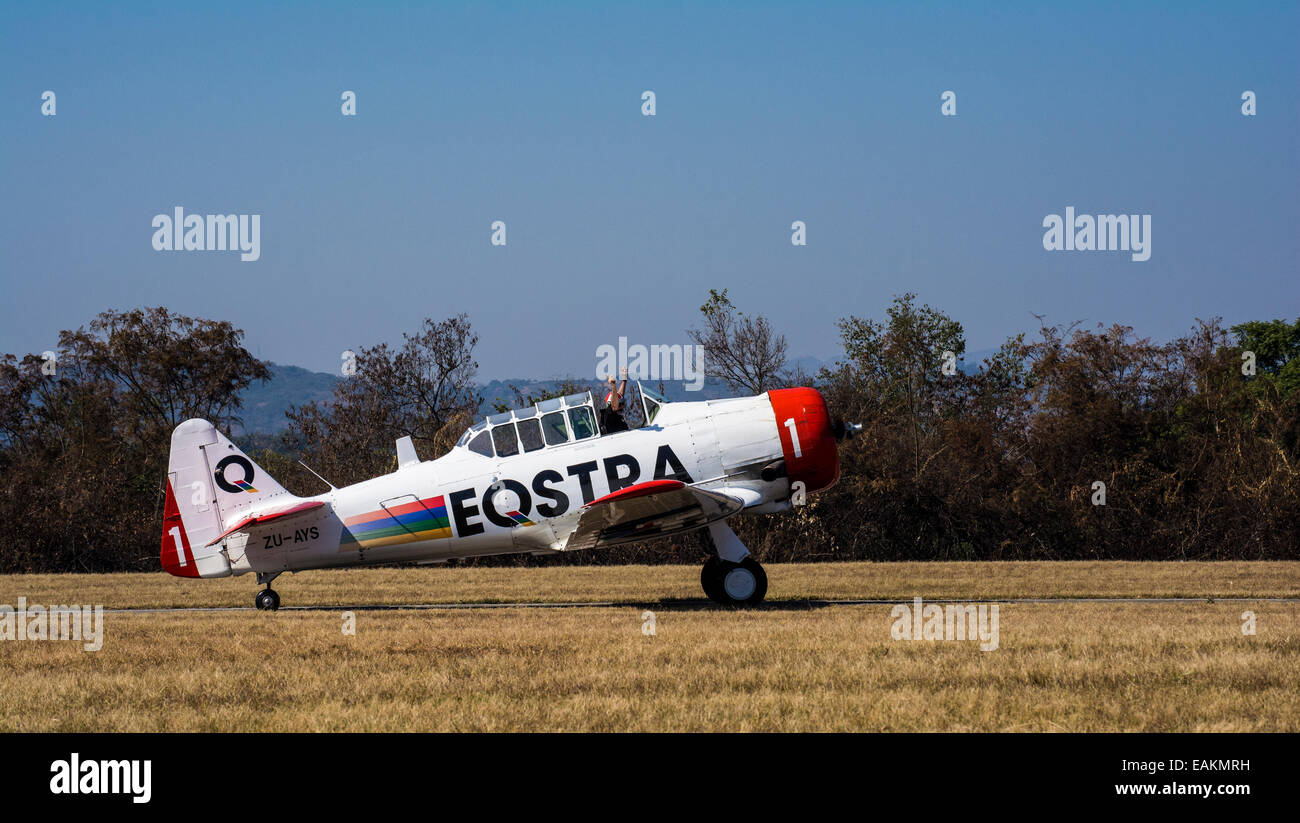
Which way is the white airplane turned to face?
to the viewer's right
